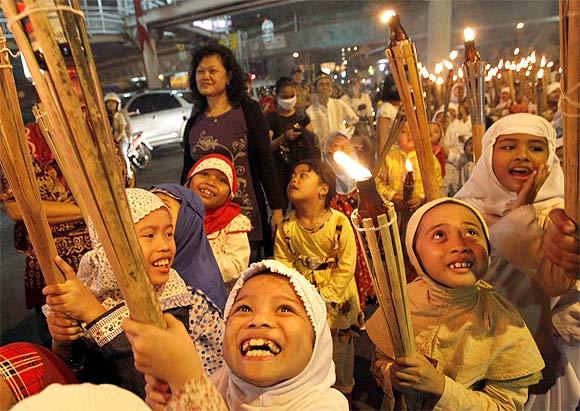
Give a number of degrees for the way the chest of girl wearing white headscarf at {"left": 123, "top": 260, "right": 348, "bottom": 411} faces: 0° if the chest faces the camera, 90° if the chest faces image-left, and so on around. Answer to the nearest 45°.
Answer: approximately 45°

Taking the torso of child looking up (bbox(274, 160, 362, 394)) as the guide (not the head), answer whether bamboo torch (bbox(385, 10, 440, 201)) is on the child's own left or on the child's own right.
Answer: on the child's own left

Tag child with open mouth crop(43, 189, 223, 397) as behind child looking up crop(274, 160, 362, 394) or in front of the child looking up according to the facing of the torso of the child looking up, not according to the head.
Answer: in front

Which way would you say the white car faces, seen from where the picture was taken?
facing to the left of the viewer

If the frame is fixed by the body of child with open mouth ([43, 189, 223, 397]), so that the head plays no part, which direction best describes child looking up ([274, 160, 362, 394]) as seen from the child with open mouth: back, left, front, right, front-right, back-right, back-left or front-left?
left

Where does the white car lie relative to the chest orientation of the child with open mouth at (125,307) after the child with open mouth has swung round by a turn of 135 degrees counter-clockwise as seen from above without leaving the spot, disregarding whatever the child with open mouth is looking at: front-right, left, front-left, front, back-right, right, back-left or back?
front

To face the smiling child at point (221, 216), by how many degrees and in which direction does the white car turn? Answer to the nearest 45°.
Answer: approximately 90° to its left

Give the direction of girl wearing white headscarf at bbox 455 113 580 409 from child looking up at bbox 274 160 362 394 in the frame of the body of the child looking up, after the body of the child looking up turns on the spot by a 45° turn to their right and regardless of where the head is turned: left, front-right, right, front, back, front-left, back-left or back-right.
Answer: back-left
